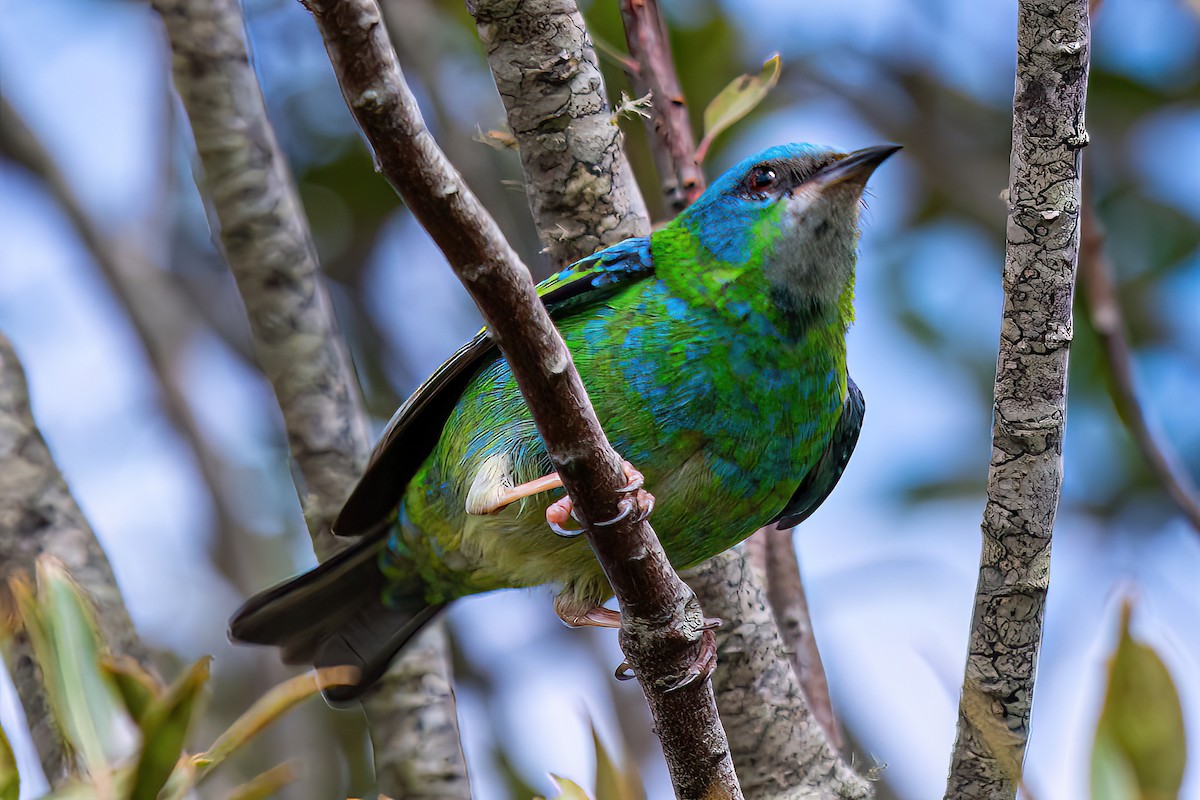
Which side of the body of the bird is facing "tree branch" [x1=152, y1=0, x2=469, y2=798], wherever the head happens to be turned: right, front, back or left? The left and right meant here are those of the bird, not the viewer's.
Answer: back

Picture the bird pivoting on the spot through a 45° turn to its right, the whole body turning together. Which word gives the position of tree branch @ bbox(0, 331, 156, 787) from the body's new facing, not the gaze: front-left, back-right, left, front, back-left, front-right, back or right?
right

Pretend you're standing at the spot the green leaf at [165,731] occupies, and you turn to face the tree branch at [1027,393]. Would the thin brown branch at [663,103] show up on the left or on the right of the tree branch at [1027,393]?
left

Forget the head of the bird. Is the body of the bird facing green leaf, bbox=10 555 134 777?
no

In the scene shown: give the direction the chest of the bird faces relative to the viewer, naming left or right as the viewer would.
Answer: facing the viewer and to the right of the viewer

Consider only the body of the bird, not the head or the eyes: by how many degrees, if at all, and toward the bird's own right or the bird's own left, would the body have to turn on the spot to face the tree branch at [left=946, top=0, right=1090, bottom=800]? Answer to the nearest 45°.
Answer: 0° — it already faces it

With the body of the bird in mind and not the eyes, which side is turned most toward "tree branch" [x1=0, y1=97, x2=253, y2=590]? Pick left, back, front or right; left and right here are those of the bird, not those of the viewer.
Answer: back

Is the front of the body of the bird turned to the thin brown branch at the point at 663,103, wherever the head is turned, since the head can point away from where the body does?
no

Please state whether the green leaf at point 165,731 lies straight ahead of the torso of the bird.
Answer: no

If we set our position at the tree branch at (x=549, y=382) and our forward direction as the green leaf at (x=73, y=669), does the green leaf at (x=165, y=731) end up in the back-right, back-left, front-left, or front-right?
front-left

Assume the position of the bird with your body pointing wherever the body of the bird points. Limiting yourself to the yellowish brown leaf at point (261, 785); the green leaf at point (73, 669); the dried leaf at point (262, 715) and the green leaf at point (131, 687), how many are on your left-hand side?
0

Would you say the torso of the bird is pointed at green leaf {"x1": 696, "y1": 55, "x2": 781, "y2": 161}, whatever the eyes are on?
no
